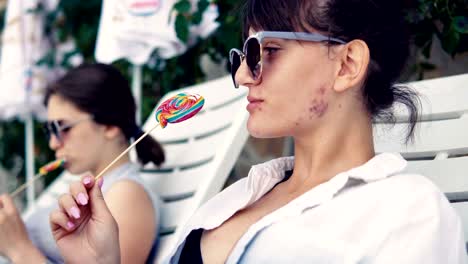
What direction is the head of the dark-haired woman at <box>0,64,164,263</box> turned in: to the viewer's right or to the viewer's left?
to the viewer's left

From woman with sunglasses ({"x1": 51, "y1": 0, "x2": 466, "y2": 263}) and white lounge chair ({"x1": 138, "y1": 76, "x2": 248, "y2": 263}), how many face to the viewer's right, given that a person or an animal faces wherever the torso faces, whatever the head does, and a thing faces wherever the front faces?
0

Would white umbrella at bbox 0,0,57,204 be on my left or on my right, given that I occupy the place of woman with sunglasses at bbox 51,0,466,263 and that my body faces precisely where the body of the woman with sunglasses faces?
on my right

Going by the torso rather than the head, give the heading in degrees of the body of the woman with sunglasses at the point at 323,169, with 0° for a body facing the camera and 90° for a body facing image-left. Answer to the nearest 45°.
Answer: approximately 45°

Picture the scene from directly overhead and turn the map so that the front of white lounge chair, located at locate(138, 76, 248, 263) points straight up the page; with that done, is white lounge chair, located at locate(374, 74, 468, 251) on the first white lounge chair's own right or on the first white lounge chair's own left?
on the first white lounge chair's own left

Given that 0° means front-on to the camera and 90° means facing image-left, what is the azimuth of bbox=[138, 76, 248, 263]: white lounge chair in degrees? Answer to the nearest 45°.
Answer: approximately 45°

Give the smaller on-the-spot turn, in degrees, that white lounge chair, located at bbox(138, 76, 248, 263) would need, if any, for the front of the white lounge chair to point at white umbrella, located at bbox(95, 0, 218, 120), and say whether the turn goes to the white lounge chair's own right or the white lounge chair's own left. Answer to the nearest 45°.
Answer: approximately 135° to the white lounge chair's own right

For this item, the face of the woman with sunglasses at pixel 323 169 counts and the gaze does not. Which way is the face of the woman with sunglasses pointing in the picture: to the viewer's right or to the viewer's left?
to the viewer's left
